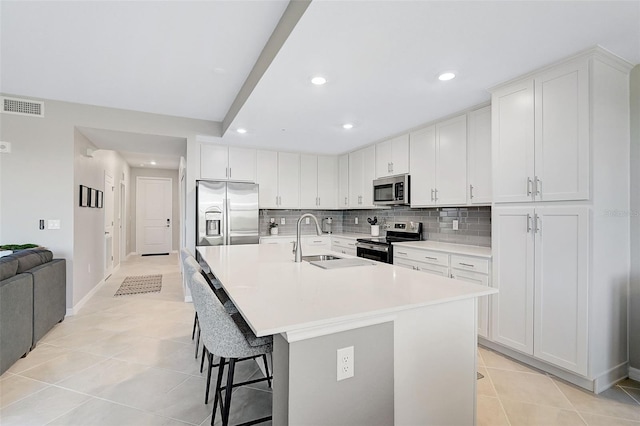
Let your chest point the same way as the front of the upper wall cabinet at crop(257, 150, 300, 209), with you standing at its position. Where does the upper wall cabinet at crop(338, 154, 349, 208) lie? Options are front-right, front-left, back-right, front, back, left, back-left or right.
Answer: left

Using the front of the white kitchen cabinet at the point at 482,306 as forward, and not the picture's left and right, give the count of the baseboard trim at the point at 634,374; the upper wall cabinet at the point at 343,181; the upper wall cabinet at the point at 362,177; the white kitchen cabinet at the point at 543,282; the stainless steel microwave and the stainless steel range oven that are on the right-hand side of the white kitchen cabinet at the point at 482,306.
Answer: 4

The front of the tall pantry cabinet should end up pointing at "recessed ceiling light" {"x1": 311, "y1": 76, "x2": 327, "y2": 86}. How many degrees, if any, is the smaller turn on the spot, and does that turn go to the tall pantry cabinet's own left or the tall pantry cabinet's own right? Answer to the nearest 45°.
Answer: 0° — it already faces it

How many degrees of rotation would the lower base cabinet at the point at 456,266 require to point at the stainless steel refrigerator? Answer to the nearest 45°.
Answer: approximately 45° to its right

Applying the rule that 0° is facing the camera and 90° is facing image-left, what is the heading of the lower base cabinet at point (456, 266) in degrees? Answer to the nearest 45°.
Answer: approximately 45°

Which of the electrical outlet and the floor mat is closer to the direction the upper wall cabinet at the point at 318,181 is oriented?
the electrical outlet

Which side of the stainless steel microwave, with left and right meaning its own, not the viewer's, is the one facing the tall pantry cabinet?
left

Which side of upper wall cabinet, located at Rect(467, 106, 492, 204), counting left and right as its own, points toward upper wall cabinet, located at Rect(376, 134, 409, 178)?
right

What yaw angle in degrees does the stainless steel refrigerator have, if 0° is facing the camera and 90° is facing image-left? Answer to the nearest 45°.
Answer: approximately 0°

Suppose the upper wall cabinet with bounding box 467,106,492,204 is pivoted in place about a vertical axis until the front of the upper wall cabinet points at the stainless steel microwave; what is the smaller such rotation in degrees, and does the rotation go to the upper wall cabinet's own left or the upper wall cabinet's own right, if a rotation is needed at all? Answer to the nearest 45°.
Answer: approximately 90° to the upper wall cabinet's own right
